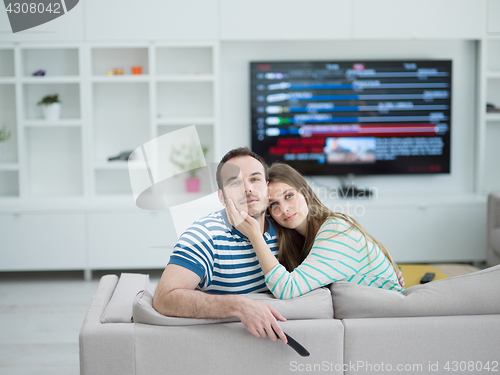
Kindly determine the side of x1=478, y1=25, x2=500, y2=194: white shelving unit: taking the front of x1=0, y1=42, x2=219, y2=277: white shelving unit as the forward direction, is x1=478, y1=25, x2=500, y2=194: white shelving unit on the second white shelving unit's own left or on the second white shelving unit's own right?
on the second white shelving unit's own left

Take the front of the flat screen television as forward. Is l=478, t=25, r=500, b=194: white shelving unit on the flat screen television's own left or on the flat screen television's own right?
on the flat screen television's own left

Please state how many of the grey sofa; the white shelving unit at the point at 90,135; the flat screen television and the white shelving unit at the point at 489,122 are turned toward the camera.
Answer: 3

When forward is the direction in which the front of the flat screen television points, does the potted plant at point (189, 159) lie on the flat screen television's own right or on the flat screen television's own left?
on the flat screen television's own right

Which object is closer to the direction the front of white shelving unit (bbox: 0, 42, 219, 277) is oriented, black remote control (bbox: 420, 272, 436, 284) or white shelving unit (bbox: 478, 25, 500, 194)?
the black remote control

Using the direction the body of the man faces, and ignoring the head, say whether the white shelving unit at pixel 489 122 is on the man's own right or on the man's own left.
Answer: on the man's own left

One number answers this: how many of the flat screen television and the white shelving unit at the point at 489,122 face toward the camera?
2

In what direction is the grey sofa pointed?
away from the camera

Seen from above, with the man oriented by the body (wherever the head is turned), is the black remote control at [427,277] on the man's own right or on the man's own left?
on the man's own left
